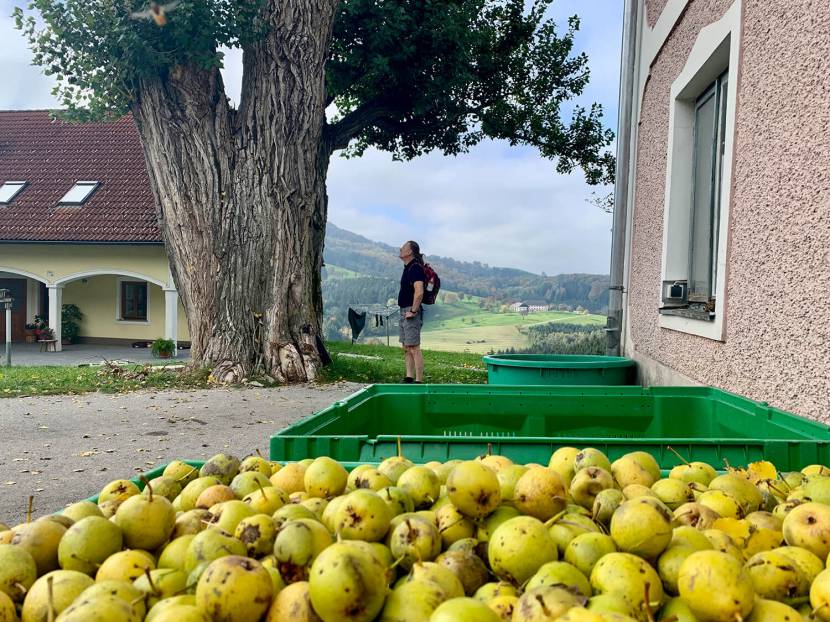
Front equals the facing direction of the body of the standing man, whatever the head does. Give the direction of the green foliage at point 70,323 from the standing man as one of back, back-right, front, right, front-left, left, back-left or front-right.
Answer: front-right

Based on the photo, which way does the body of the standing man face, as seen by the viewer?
to the viewer's left

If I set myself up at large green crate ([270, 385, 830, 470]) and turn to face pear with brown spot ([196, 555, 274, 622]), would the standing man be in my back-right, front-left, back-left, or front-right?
back-right

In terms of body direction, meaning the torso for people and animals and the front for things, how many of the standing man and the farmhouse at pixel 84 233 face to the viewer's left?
1

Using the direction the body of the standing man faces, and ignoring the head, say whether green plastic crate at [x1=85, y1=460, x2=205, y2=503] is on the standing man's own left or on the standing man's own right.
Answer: on the standing man's own left

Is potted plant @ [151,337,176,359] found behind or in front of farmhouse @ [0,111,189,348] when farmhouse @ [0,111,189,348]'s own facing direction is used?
in front

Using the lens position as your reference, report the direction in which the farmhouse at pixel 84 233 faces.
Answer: facing the viewer

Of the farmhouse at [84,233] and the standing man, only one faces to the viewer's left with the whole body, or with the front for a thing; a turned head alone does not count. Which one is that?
the standing man

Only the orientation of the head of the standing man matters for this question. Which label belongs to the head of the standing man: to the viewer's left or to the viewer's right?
to the viewer's left

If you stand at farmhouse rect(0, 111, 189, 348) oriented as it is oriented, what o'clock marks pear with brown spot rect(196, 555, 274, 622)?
The pear with brown spot is roughly at 12 o'clock from the farmhouse.

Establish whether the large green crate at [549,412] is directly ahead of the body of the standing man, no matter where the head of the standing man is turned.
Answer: no

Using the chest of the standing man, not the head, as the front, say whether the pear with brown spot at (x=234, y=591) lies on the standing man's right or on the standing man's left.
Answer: on the standing man's left

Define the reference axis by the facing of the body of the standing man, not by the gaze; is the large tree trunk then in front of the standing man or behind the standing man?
in front

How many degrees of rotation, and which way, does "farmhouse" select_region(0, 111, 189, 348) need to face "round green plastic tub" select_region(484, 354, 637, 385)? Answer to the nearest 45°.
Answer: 0° — it already faces it
